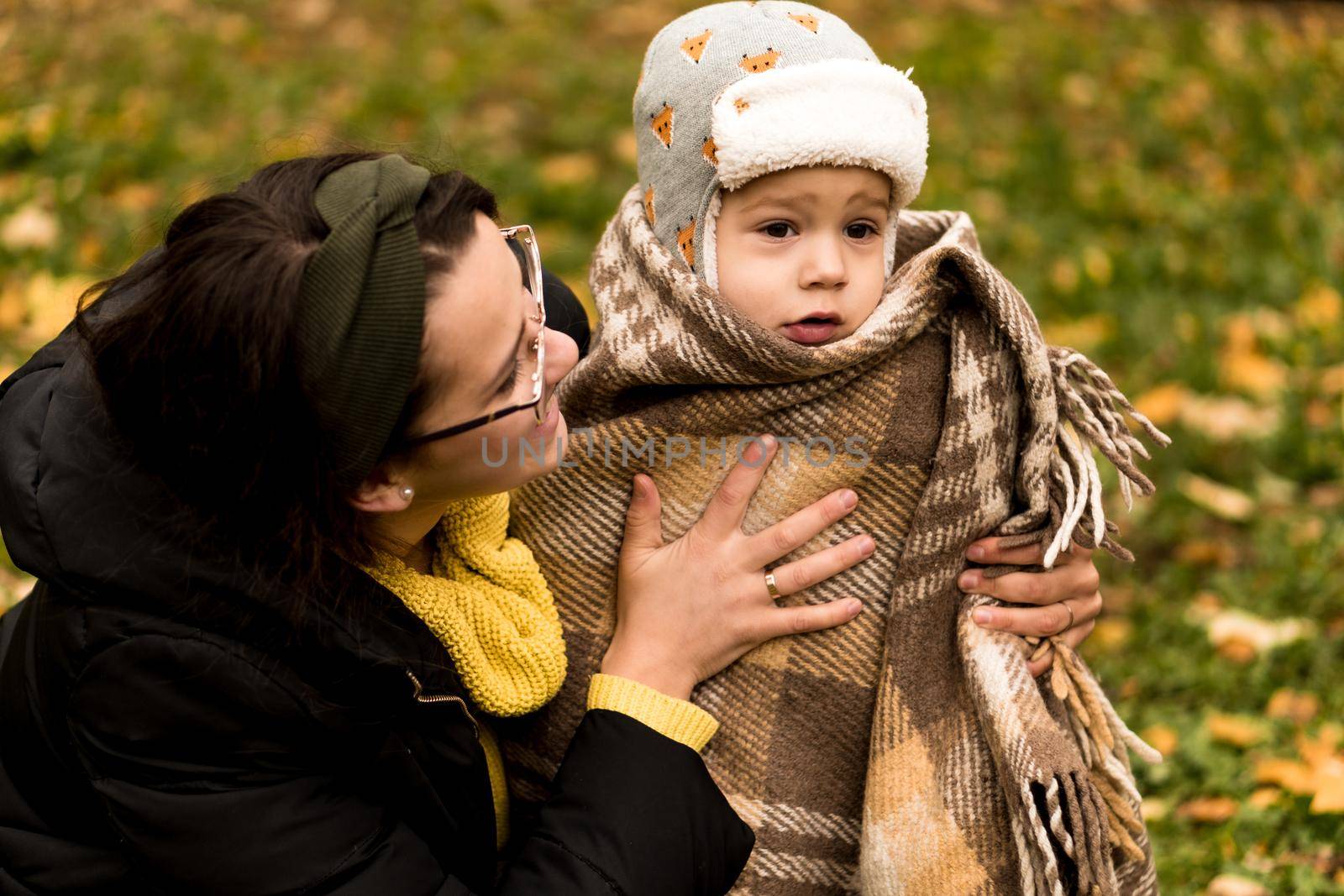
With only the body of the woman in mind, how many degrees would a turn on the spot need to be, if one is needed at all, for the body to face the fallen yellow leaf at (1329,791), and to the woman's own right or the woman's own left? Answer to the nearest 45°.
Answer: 0° — they already face it

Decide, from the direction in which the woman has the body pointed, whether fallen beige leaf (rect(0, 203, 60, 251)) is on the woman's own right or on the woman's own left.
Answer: on the woman's own left

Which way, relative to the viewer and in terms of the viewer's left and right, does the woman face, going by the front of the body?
facing to the right of the viewer
